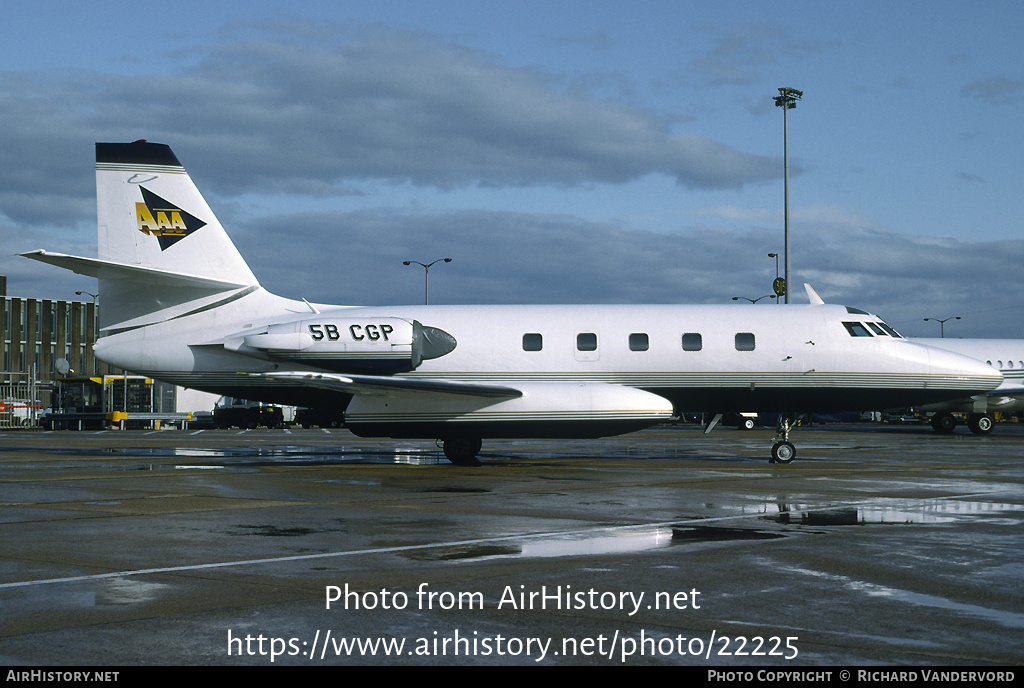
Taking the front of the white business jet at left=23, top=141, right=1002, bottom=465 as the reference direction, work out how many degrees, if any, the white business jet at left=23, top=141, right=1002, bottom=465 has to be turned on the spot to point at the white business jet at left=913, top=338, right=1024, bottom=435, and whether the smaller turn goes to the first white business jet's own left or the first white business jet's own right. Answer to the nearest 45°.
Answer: approximately 45° to the first white business jet's own left

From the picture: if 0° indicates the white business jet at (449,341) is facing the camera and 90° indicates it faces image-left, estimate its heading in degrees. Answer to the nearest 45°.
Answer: approximately 270°
